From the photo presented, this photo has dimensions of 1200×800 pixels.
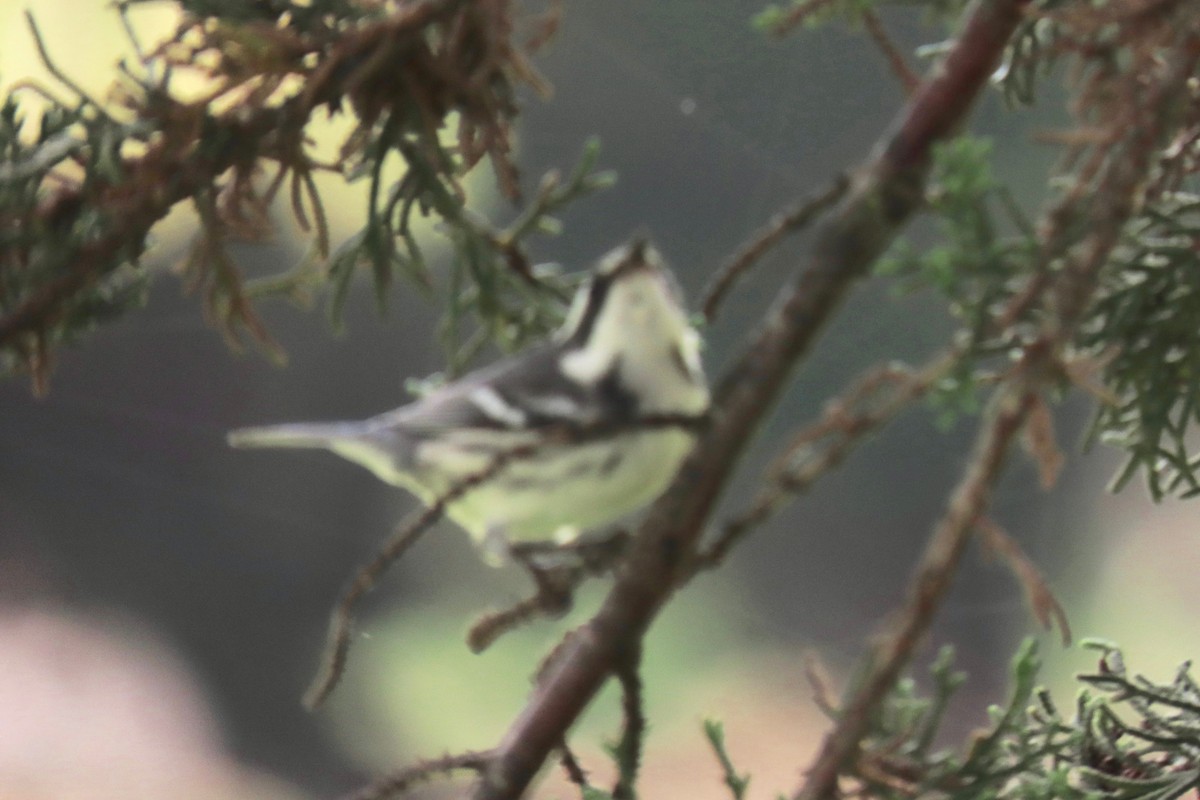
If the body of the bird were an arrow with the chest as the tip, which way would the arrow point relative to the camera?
to the viewer's right
